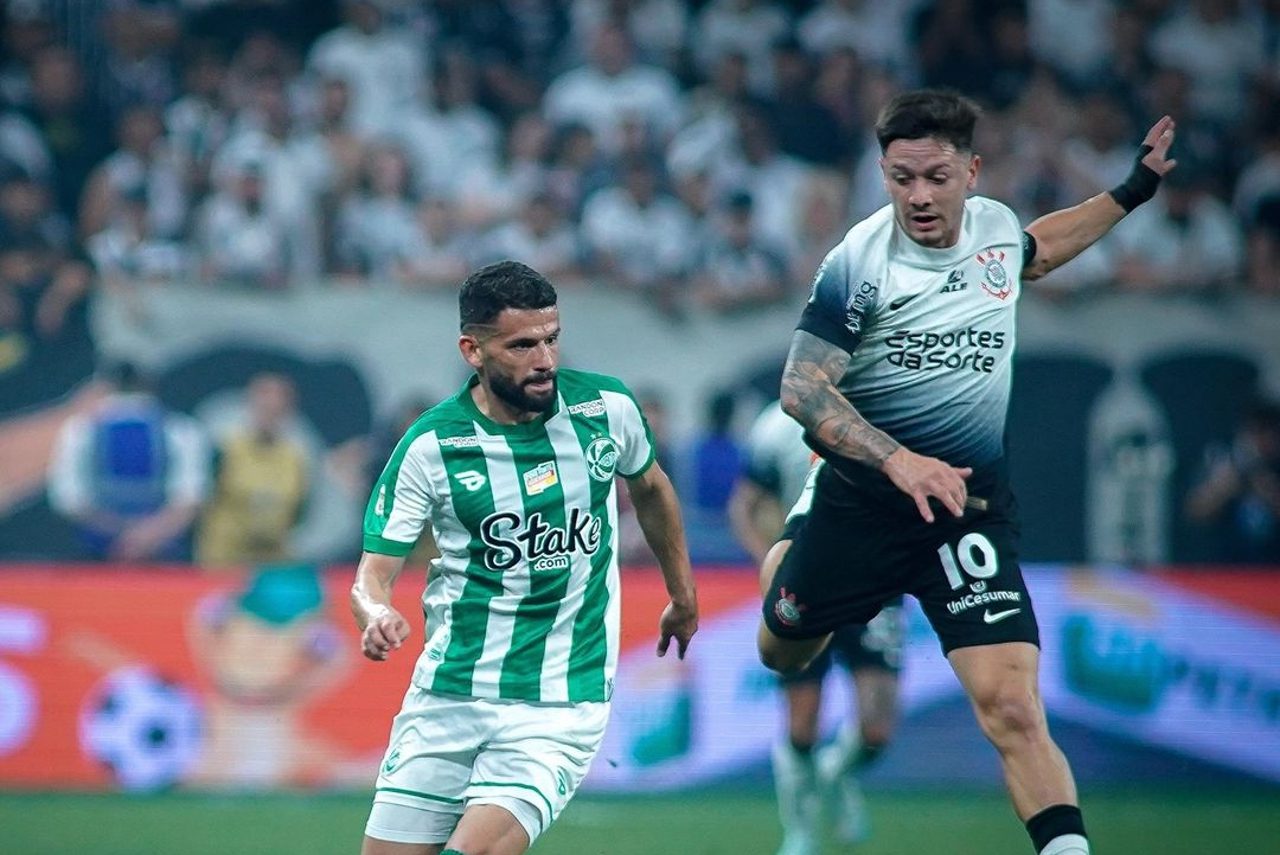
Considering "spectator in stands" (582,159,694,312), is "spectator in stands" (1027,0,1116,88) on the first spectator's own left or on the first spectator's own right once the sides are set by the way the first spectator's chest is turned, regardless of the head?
on the first spectator's own left

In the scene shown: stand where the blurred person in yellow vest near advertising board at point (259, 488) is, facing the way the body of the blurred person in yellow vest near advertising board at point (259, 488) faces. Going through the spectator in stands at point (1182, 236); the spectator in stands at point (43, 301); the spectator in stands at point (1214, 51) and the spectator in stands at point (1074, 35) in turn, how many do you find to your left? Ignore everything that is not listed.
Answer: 3

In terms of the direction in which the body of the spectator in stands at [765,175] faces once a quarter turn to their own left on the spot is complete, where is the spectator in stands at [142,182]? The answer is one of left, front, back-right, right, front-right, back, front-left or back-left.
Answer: back

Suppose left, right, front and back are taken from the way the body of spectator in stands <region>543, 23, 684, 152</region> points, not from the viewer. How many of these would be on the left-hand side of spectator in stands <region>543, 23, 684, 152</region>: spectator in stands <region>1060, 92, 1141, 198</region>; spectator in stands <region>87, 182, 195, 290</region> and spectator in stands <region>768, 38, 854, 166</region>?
2

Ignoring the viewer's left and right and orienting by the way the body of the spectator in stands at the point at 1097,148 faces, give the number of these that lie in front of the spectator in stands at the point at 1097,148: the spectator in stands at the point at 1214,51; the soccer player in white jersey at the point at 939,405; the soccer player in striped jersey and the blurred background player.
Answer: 3

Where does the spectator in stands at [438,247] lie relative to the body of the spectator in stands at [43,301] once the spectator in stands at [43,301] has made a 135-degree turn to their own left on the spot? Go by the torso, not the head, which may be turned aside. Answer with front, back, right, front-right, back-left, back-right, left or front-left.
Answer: front-right
